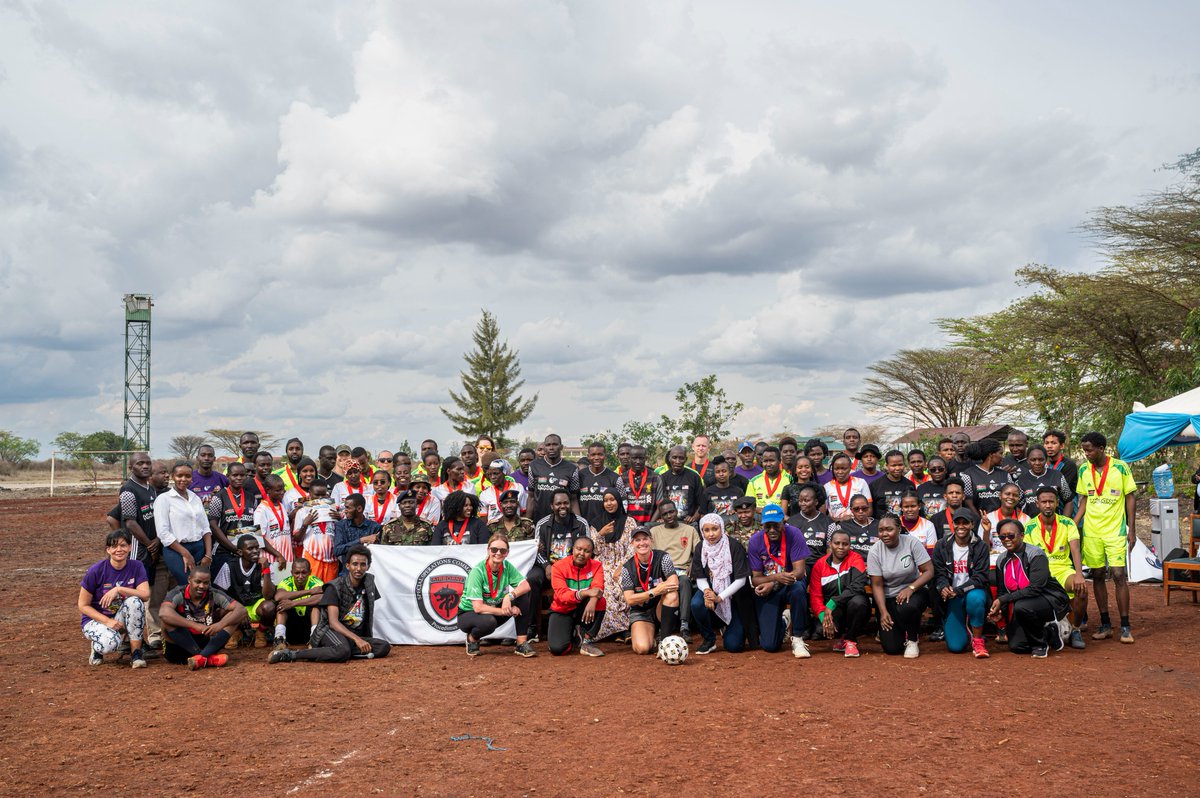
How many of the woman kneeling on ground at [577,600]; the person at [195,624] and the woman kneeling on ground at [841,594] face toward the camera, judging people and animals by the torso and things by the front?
3

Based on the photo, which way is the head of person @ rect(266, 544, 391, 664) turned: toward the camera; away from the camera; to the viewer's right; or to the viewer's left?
toward the camera

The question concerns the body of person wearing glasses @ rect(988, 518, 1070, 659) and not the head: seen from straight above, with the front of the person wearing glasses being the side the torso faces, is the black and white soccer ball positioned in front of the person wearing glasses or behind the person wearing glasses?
in front

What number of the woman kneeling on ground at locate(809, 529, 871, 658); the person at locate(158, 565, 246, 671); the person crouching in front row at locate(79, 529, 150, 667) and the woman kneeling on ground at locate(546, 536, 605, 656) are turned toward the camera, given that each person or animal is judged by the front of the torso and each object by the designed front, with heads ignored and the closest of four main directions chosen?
4

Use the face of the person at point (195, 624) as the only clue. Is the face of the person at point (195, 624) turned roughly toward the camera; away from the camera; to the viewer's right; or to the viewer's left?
toward the camera

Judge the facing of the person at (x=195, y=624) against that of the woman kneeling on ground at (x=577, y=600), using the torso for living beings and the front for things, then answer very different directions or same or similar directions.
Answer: same or similar directions

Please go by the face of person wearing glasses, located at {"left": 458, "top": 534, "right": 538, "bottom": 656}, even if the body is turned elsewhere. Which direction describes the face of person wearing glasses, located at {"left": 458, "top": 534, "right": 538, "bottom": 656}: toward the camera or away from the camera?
toward the camera

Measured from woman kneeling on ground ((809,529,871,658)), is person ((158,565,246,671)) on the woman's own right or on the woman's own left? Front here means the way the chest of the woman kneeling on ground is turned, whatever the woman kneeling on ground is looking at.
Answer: on the woman's own right

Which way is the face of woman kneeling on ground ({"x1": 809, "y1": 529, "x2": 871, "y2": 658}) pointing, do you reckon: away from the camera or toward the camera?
toward the camera

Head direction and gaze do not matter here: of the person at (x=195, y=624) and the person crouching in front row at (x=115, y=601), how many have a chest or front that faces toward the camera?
2

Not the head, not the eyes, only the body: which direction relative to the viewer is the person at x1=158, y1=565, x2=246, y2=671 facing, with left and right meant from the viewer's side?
facing the viewer

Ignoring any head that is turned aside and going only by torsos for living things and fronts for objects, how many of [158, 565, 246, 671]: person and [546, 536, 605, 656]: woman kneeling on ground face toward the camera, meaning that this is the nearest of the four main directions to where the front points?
2

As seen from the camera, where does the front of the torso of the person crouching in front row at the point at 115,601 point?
toward the camera

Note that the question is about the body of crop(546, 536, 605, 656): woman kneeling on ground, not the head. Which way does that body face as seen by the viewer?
toward the camera

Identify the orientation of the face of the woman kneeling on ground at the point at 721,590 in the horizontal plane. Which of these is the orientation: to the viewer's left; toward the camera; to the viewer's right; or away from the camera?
toward the camera

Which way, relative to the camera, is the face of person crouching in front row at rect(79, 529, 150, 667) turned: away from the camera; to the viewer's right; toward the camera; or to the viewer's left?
toward the camera

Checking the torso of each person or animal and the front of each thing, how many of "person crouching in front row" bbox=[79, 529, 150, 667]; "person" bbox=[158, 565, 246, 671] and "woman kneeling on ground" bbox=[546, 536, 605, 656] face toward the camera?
3
